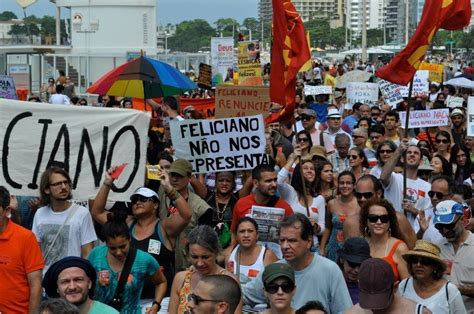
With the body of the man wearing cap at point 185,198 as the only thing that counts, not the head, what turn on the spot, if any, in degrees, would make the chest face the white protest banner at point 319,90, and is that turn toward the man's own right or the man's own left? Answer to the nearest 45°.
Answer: approximately 135° to the man's own right

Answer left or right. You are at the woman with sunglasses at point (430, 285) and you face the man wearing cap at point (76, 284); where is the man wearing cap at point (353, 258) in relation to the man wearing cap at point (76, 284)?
right

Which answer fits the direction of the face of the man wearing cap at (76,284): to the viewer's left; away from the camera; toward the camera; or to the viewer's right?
toward the camera

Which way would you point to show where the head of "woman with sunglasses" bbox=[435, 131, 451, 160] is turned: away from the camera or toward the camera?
toward the camera

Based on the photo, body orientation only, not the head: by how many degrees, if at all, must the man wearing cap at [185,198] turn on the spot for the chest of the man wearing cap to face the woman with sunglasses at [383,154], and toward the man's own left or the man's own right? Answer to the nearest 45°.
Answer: approximately 180°

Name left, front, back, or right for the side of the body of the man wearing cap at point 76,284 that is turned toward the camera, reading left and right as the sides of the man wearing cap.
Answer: front

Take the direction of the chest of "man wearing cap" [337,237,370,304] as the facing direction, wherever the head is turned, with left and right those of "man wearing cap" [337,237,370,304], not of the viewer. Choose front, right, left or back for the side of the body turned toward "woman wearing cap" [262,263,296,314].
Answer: right

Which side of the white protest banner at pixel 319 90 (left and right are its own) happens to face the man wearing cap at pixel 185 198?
front

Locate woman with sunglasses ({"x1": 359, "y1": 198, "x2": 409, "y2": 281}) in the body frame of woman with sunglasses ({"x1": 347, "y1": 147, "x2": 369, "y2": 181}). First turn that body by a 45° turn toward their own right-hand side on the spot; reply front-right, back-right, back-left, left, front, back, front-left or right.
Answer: left

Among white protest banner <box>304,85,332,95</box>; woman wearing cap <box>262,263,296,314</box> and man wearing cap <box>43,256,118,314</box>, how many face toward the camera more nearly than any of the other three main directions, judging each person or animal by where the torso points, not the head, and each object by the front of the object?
3

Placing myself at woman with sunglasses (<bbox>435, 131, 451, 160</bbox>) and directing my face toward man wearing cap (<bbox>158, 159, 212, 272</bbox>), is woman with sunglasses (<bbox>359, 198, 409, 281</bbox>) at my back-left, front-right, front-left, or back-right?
front-left

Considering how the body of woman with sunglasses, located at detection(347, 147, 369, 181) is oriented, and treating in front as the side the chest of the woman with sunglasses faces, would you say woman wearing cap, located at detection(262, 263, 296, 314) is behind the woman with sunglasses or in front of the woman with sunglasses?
in front

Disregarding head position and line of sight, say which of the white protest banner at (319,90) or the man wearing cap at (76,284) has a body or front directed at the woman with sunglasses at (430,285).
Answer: the white protest banner

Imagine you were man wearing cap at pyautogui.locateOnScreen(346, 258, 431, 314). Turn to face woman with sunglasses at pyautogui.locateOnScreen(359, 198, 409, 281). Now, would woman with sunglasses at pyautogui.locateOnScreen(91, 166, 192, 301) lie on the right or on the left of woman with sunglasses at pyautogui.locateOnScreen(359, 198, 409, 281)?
left

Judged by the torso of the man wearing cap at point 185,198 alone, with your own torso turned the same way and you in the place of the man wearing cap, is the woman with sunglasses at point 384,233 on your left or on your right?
on your left

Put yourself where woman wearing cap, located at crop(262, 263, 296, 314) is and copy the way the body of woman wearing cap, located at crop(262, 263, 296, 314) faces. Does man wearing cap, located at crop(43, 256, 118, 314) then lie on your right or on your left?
on your right

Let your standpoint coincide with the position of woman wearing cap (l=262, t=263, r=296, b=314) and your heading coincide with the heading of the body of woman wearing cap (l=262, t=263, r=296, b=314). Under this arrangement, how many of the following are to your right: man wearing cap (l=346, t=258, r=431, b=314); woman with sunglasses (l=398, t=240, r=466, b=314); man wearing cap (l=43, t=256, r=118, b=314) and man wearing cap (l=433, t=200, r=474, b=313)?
1

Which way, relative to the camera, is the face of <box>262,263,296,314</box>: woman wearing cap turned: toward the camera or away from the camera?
toward the camera
